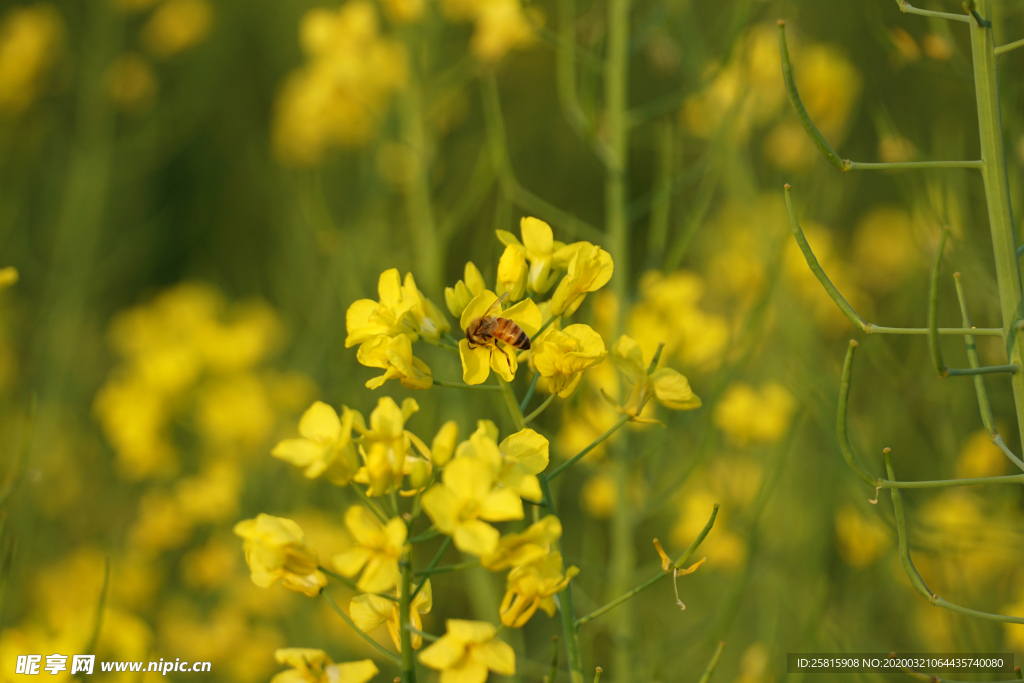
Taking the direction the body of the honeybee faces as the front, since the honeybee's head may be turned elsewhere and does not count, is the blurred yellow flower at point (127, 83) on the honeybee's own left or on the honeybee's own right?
on the honeybee's own right

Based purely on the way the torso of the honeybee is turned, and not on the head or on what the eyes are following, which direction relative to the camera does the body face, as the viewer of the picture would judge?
to the viewer's left

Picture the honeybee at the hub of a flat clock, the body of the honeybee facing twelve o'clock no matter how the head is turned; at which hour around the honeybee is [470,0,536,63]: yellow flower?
The yellow flower is roughly at 3 o'clock from the honeybee.

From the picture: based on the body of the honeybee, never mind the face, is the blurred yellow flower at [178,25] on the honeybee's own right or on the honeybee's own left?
on the honeybee's own right

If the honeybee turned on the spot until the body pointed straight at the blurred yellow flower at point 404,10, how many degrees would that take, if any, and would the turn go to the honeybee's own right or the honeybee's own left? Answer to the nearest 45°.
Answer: approximately 90° to the honeybee's own right
